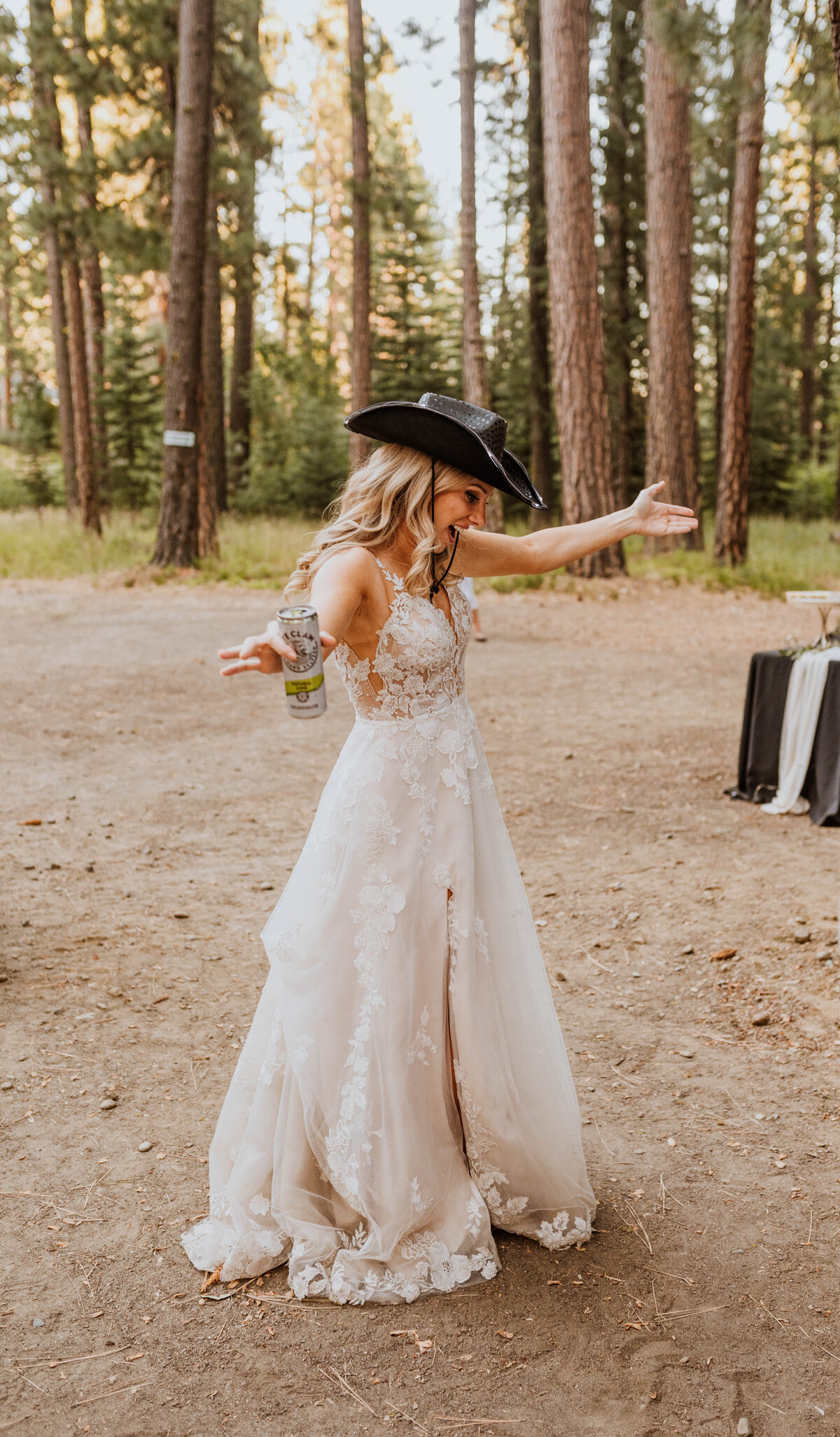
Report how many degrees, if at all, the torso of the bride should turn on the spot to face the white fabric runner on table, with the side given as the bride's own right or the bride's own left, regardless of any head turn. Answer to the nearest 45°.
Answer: approximately 90° to the bride's own left

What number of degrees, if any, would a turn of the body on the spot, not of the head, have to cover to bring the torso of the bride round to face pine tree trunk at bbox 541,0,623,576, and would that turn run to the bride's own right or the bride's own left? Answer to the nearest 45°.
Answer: approximately 135° to the bride's own left

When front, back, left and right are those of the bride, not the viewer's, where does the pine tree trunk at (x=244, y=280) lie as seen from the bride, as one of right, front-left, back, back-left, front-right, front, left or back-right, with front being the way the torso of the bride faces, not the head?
back-left

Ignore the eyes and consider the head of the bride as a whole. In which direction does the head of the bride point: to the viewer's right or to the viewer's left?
to the viewer's right

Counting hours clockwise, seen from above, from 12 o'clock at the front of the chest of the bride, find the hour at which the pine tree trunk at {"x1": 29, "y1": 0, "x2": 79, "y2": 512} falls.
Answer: The pine tree trunk is roughly at 7 o'clock from the bride.

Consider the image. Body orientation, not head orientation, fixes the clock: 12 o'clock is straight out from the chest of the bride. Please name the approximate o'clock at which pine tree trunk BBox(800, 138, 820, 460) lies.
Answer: The pine tree trunk is roughly at 8 o'clock from the bride.

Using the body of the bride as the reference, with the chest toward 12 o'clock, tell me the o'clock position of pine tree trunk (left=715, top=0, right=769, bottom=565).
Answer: The pine tree trunk is roughly at 8 o'clock from the bride.

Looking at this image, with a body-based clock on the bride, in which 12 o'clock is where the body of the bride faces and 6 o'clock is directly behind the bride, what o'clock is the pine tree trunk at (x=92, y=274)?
The pine tree trunk is roughly at 7 o'clock from the bride.

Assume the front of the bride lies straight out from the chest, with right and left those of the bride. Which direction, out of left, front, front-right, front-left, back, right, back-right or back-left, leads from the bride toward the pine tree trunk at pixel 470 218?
back-left

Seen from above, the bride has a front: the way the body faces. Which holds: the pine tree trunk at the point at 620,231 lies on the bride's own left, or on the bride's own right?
on the bride's own left

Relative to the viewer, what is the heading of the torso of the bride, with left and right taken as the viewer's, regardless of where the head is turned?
facing the viewer and to the right of the viewer
